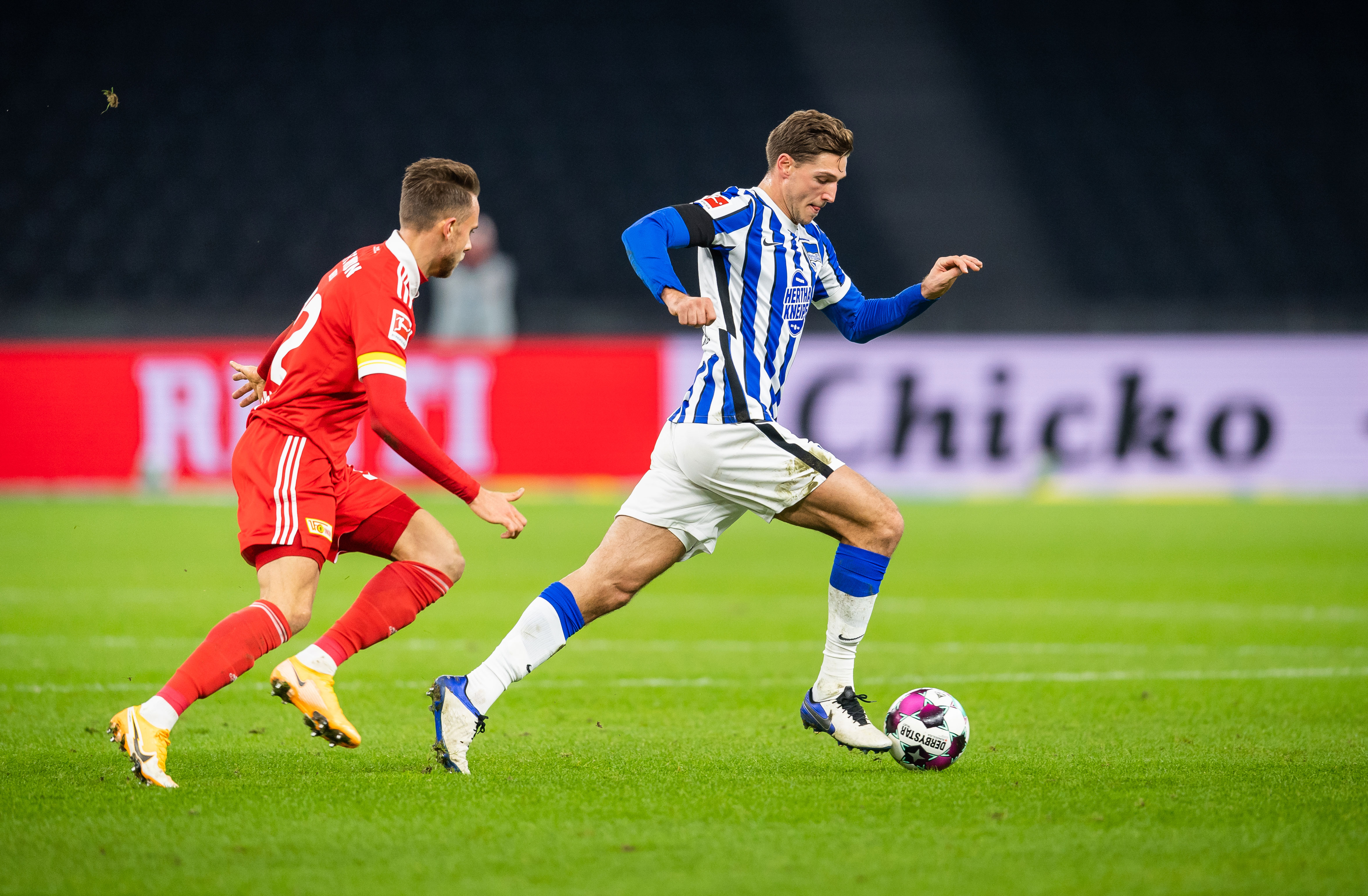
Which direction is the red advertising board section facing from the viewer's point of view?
toward the camera

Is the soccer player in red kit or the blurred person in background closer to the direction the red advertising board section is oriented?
the soccer player in red kit

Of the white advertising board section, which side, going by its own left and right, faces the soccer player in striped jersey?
front

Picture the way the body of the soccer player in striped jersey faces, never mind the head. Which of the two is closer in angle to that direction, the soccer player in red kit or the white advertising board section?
the white advertising board section

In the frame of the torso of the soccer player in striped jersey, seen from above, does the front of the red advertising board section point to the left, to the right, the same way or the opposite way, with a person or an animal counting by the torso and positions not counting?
to the right

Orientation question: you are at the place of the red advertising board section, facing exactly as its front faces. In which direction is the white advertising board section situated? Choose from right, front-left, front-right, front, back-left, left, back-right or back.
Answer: left

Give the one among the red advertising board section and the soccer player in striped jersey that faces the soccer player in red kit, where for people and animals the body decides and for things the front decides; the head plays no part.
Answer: the red advertising board section

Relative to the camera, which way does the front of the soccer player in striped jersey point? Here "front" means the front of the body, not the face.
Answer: to the viewer's right

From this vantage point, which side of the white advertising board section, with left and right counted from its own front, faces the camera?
front

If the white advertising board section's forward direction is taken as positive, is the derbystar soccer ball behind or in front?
in front

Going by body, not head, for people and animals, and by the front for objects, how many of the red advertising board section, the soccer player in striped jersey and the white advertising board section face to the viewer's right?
1

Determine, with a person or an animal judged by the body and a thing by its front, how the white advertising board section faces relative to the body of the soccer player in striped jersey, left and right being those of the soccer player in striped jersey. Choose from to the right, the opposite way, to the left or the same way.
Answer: to the right
